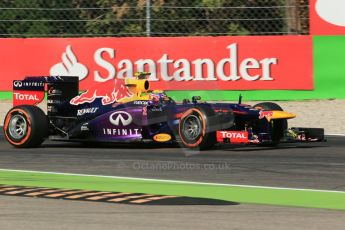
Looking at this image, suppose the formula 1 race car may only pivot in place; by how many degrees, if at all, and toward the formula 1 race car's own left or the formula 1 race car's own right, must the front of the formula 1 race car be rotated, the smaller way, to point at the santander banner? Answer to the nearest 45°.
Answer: approximately 135° to the formula 1 race car's own left

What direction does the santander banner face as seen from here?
toward the camera

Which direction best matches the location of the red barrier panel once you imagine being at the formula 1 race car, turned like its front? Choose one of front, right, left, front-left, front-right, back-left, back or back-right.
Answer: left

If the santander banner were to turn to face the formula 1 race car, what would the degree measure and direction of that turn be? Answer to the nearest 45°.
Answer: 0° — it already faces it

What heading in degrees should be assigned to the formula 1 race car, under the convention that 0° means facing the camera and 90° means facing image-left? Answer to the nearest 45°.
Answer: approximately 315°

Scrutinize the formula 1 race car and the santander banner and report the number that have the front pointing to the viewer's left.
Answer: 0
